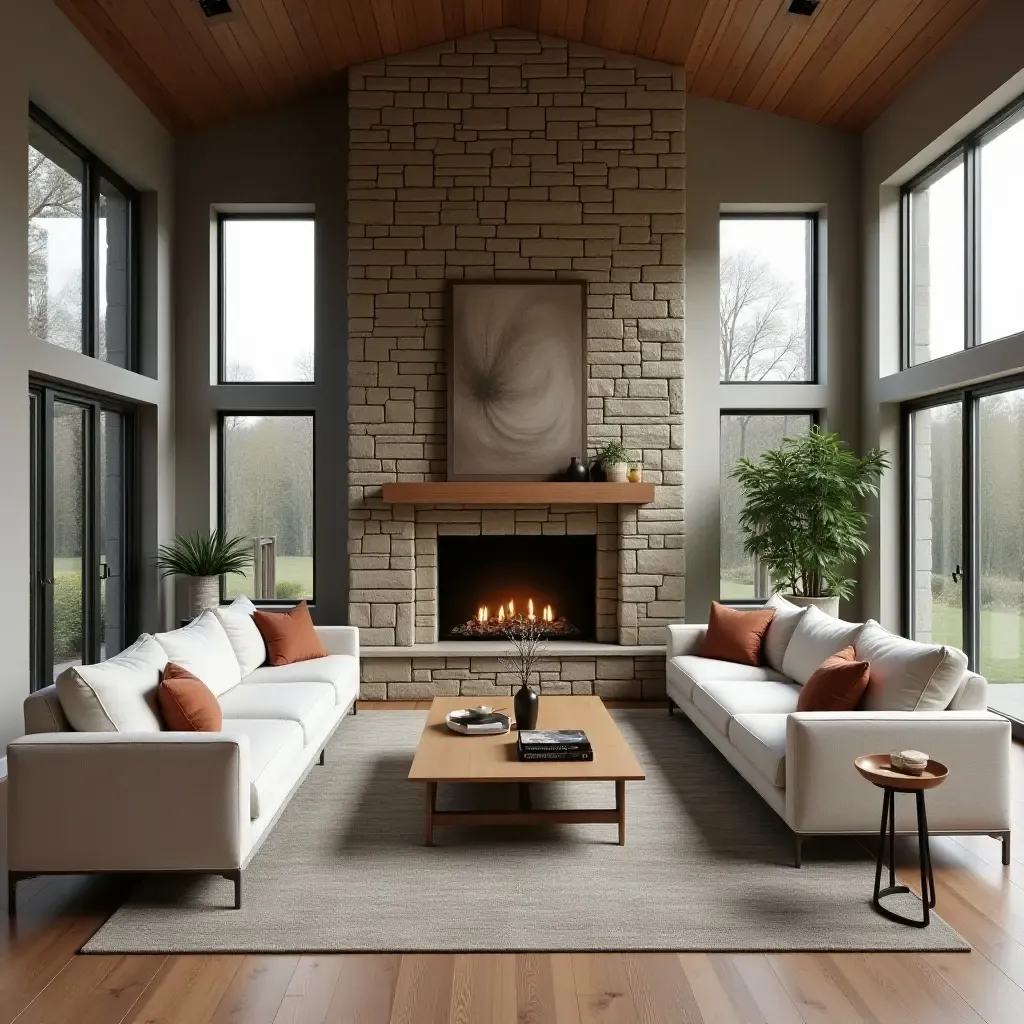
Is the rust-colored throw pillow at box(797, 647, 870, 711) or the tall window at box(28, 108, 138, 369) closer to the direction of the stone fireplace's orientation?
the rust-colored throw pillow

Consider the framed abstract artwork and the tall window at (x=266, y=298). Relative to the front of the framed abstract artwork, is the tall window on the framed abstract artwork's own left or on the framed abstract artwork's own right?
on the framed abstract artwork's own right

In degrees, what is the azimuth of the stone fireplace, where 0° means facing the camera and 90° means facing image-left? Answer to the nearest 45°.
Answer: approximately 0°

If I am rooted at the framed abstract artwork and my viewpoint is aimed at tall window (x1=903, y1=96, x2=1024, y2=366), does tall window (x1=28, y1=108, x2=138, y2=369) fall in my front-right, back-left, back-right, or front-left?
back-right

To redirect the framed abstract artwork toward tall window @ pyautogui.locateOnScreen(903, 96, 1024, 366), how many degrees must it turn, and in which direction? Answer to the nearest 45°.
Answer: approximately 90° to its left

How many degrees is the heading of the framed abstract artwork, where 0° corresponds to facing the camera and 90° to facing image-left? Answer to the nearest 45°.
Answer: approximately 0°

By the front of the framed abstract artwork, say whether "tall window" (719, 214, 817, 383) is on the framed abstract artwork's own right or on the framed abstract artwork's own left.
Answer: on the framed abstract artwork's own left

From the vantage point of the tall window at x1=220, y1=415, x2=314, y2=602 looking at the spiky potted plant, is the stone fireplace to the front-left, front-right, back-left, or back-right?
back-left

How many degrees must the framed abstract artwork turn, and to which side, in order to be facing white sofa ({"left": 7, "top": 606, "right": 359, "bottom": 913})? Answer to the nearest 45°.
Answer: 0° — it already faces it
